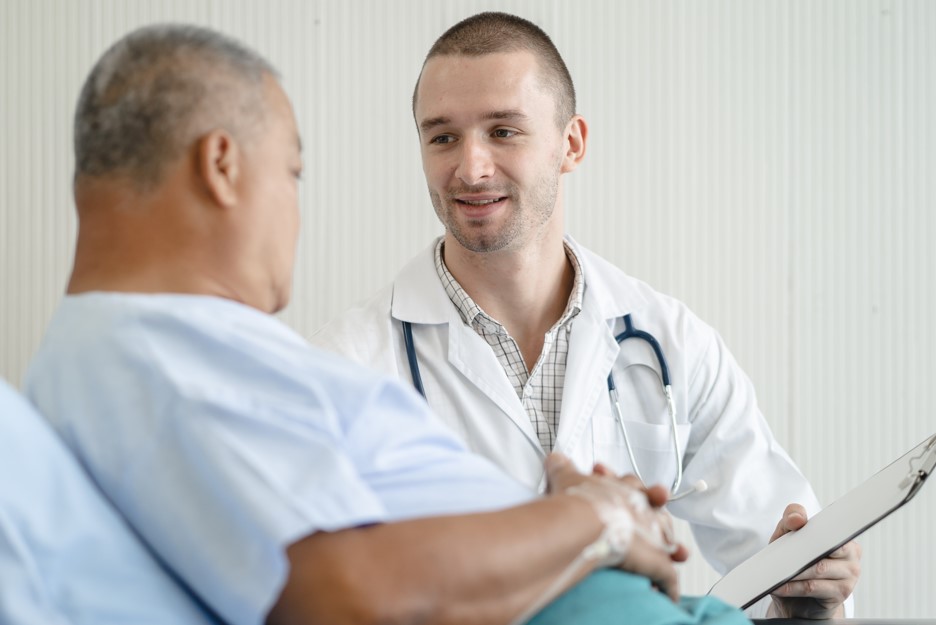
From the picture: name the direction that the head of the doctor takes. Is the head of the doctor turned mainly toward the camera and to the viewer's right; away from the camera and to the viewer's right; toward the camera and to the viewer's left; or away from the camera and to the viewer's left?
toward the camera and to the viewer's left

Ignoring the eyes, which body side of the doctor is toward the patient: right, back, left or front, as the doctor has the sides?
front

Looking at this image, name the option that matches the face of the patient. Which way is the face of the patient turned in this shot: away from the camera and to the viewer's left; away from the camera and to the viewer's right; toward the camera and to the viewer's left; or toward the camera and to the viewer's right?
away from the camera and to the viewer's right

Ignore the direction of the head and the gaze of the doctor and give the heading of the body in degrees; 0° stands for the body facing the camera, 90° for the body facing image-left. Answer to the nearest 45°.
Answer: approximately 0°
